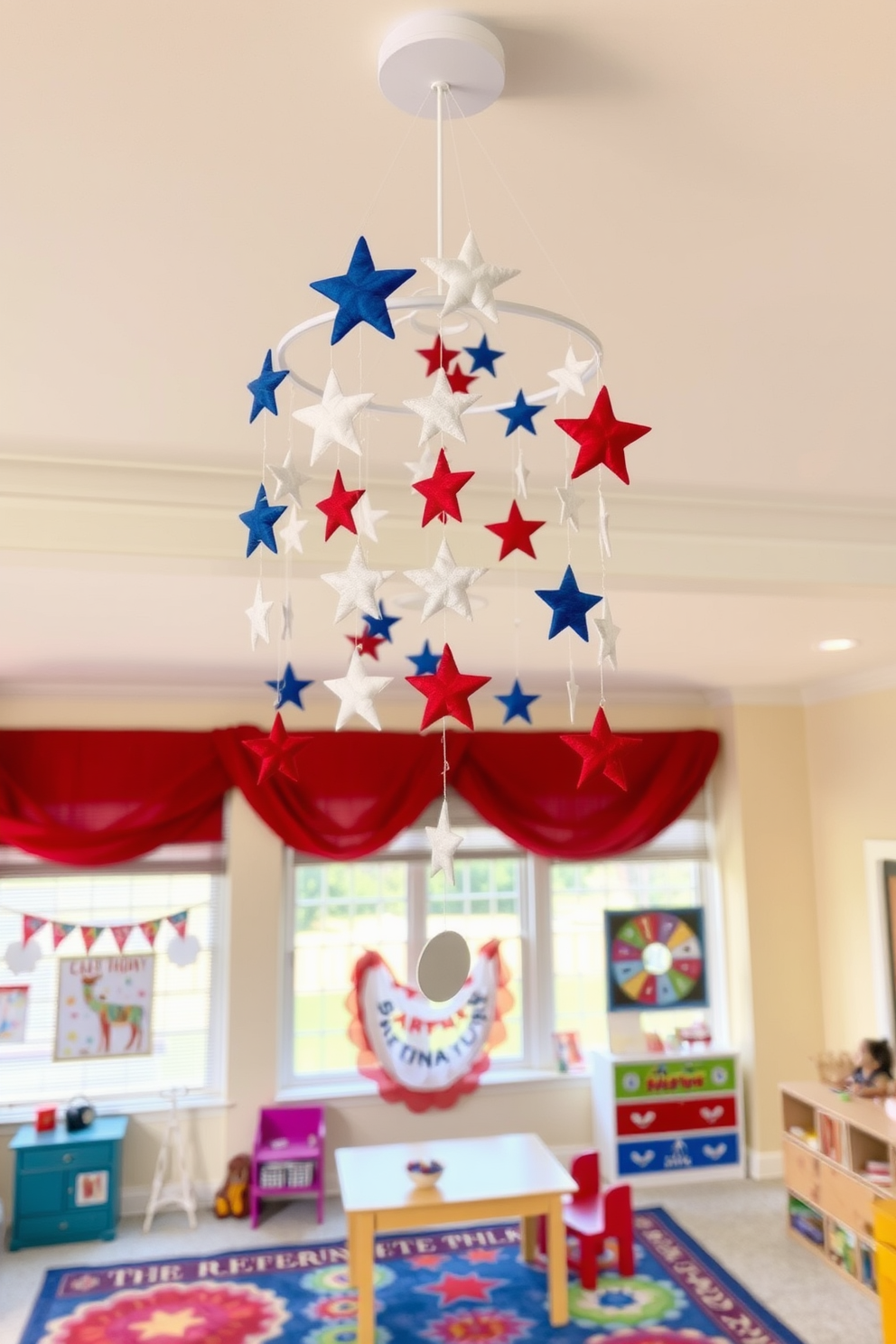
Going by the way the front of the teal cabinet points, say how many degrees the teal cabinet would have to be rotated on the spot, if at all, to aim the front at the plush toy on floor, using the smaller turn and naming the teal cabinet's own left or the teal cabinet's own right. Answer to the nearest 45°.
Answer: approximately 90° to the teal cabinet's own left

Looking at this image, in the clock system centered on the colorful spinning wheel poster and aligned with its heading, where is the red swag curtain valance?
The red swag curtain valance is roughly at 2 o'clock from the colorful spinning wheel poster.

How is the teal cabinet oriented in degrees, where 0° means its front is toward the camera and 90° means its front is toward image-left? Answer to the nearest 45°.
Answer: approximately 0°

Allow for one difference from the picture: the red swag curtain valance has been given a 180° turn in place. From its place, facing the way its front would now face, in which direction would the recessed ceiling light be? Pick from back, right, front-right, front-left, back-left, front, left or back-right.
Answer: back-right

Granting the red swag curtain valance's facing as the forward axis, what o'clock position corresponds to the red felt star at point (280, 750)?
The red felt star is roughly at 12 o'clock from the red swag curtain valance.

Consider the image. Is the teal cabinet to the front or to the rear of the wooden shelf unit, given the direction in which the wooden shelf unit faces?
to the front

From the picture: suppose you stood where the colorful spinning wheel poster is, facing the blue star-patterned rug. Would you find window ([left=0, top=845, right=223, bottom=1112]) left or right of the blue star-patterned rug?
right

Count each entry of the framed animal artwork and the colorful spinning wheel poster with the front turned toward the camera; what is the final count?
2

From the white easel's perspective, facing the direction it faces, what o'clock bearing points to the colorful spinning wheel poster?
The colorful spinning wheel poster is roughly at 9 o'clock from the white easel.
